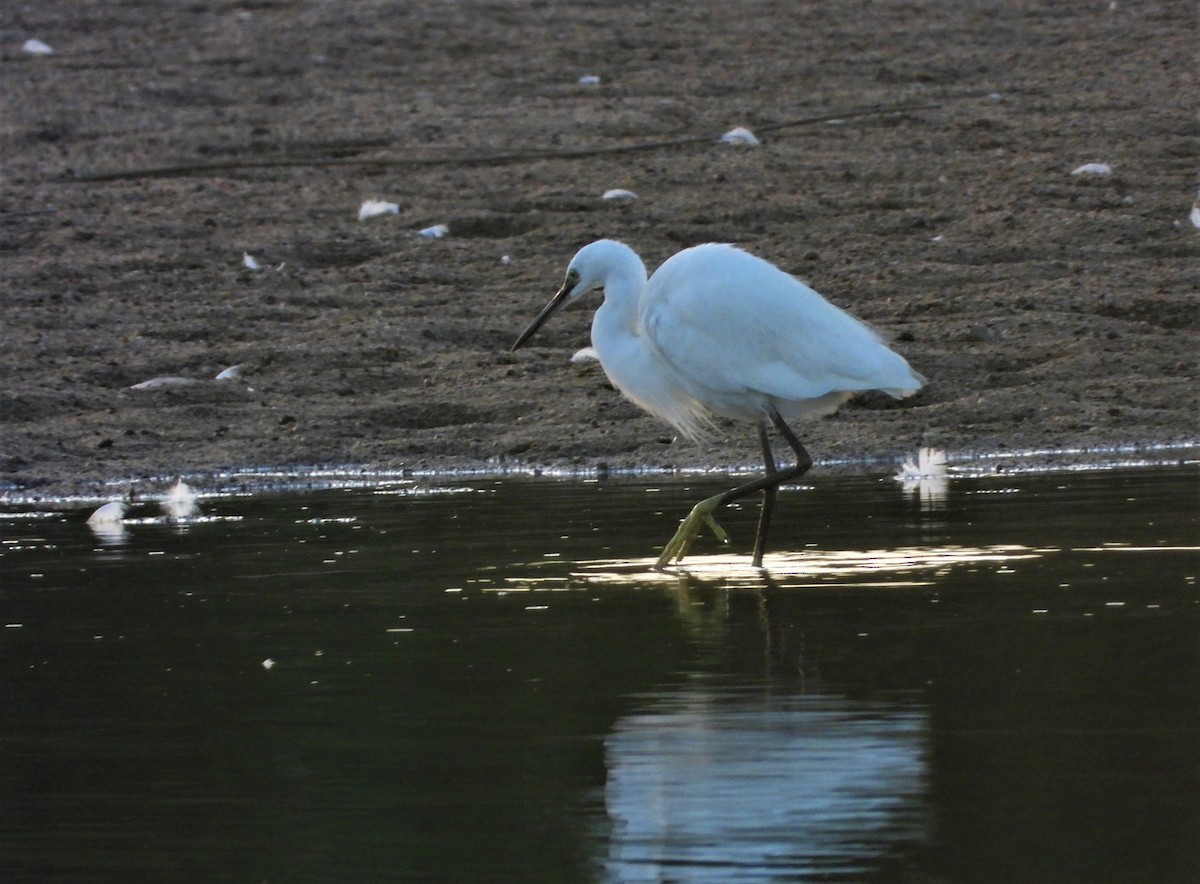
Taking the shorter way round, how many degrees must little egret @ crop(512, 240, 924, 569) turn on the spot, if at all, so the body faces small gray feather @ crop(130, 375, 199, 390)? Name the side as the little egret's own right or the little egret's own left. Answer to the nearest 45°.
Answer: approximately 45° to the little egret's own right

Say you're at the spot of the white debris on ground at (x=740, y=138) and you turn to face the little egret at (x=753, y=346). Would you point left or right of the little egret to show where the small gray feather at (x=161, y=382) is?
right

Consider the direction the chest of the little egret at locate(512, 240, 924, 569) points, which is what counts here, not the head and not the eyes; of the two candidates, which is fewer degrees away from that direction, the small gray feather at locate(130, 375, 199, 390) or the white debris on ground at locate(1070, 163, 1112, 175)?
the small gray feather

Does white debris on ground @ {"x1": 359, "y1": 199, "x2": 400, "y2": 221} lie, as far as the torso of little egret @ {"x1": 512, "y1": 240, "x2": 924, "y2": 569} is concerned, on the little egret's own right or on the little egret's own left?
on the little egret's own right

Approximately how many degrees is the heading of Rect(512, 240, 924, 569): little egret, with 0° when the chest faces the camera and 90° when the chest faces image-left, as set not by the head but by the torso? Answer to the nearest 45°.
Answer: approximately 90°

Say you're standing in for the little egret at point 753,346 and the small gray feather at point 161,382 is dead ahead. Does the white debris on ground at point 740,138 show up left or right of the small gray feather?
right

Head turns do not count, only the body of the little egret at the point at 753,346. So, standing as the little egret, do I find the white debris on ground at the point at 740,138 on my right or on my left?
on my right

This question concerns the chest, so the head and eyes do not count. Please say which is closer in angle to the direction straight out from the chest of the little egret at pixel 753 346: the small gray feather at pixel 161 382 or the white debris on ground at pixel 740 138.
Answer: the small gray feather

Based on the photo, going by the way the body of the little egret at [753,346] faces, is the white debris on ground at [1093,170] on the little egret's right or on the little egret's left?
on the little egret's right
